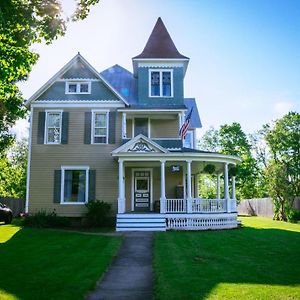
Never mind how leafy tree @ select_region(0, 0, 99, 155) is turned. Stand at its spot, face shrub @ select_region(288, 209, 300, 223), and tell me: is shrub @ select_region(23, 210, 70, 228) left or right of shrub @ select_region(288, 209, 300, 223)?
left

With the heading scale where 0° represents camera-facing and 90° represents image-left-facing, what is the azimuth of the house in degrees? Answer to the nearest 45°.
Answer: approximately 0°

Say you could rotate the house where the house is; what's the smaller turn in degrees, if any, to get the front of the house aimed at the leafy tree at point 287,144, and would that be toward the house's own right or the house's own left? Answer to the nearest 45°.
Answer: approximately 135° to the house's own left

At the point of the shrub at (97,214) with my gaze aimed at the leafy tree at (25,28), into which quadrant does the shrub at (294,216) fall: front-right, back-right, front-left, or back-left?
back-left

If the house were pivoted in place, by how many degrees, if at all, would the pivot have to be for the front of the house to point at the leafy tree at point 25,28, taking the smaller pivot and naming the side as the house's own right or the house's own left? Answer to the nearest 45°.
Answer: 0° — it already faces it

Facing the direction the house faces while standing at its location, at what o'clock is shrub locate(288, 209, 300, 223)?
The shrub is roughly at 8 o'clock from the house.
